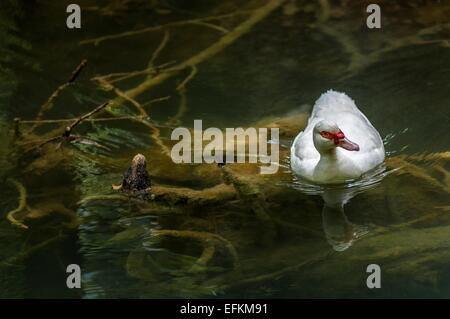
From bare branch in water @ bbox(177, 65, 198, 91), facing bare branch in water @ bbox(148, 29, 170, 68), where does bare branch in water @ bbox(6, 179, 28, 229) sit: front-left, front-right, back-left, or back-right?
back-left

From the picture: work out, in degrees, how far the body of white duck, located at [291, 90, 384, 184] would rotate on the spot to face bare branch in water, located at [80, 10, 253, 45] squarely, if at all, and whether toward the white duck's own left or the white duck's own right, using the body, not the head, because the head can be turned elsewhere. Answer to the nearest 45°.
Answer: approximately 135° to the white duck's own right

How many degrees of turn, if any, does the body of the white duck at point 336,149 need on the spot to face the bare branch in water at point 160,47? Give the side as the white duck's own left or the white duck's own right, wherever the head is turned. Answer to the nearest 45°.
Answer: approximately 135° to the white duck's own right

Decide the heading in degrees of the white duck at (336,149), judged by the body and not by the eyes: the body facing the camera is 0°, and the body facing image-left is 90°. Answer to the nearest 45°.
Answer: approximately 0°

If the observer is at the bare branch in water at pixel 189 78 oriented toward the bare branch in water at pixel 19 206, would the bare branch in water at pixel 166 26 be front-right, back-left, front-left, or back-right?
back-right

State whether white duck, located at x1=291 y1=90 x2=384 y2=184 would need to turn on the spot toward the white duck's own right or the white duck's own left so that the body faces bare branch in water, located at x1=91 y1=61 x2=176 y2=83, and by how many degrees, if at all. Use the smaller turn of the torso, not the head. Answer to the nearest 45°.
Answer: approximately 135° to the white duck's own right

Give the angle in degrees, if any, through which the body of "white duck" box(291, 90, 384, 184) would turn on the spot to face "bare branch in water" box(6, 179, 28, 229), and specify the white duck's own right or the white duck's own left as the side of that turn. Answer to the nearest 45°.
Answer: approximately 90° to the white duck's own right

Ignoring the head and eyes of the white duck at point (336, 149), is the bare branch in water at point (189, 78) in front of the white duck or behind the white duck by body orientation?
behind
